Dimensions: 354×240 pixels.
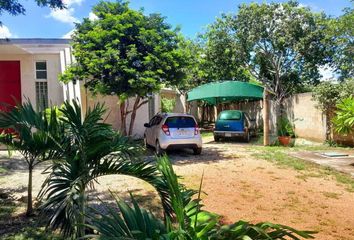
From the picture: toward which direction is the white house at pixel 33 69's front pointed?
toward the camera

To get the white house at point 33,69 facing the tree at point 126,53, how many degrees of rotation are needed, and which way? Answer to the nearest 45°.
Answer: approximately 45° to its left

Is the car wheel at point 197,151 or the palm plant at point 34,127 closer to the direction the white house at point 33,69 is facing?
the palm plant

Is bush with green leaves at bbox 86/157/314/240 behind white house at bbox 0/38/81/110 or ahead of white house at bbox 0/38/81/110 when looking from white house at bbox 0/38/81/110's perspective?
ahead

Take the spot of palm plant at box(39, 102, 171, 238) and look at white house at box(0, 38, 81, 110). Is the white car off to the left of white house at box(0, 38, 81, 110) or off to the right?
right

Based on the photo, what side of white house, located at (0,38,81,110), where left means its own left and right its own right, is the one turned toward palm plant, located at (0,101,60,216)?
front

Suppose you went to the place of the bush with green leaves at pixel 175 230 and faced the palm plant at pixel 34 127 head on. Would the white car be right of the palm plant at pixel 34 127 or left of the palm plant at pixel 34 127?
right

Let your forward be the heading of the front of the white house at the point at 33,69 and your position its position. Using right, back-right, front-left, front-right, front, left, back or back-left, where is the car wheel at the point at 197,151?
front-left

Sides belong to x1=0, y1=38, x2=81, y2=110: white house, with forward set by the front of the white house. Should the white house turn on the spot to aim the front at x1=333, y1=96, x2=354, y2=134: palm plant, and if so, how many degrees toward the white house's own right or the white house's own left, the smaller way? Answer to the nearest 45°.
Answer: approximately 45° to the white house's own left

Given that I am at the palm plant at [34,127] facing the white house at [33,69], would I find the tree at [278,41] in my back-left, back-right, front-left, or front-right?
front-right

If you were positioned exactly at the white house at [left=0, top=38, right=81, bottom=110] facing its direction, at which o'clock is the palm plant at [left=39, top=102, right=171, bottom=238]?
The palm plant is roughly at 12 o'clock from the white house.

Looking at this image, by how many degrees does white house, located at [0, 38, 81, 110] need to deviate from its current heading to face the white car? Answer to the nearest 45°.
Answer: approximately 45° to its left
